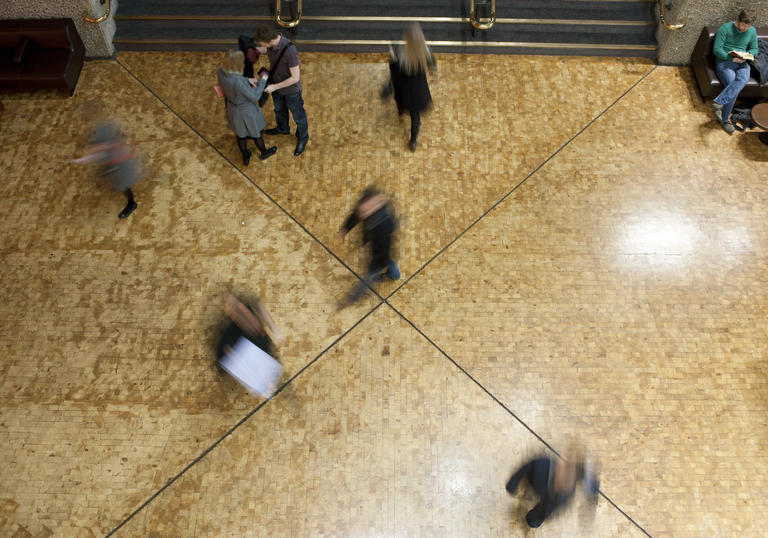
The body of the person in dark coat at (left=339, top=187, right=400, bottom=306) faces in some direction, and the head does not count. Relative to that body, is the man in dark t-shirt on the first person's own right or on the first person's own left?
on the first person's own right

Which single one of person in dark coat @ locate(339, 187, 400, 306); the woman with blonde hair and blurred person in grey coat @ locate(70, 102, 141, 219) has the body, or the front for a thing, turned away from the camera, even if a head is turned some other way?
the woman with blonde hair

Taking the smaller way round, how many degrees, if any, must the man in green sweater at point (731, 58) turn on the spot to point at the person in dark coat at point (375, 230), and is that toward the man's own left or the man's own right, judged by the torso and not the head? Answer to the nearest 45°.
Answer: approximately 45° to the man's own right

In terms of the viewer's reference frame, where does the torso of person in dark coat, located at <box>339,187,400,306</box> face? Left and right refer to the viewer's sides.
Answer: facing to the left of the viewer

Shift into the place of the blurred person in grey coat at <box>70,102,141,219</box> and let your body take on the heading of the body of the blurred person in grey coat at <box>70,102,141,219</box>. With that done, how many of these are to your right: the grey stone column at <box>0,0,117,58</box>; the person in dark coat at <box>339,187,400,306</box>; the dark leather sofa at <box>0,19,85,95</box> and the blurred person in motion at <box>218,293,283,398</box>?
2

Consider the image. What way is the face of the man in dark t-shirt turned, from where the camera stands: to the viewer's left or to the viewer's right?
to the viewer's left

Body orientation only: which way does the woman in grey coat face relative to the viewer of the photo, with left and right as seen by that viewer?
facing away from the viewer and to the right of the viewer

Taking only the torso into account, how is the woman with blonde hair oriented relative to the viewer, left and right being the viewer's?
facing away from the viewer

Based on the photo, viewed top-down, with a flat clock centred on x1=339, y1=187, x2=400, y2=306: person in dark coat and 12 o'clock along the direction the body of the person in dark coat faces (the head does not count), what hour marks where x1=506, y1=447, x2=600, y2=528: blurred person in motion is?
The blurred person in motion is roughly at 8 o'clock from the person in dark coat.

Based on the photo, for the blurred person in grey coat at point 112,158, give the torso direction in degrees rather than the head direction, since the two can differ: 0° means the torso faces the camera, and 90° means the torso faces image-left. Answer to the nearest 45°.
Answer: approximately 90°

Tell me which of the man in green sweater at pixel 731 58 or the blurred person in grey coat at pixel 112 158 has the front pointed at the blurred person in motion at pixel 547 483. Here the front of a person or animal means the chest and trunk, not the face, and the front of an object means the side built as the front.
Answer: the man in green sweater

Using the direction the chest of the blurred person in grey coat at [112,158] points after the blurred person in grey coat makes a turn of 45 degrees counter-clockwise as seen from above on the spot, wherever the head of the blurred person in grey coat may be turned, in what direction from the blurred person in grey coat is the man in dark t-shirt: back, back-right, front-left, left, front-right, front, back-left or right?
back-left
